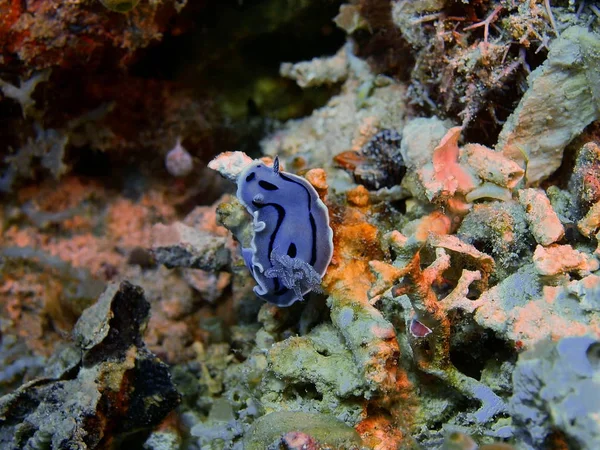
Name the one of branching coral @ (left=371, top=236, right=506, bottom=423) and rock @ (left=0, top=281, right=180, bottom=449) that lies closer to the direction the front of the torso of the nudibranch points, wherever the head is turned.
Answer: the rock

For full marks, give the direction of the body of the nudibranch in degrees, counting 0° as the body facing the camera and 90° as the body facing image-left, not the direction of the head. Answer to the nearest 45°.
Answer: approximately 135°

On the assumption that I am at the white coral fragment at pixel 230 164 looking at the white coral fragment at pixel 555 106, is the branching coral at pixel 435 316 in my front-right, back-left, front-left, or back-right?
front-right

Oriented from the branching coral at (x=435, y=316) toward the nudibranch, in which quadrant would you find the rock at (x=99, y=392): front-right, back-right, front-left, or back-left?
front-left

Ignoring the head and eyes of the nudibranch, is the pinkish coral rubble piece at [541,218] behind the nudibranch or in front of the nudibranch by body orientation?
behind

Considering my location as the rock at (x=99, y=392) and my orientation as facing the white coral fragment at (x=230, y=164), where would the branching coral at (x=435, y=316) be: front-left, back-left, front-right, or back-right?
front-right

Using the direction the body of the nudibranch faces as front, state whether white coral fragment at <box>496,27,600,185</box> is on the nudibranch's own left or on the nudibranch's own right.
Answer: on the nudibranch's own right

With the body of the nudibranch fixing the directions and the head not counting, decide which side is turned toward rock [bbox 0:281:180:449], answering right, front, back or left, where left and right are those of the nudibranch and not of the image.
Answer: left
